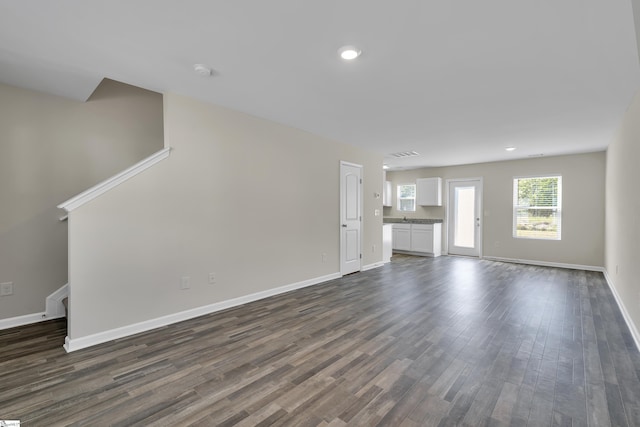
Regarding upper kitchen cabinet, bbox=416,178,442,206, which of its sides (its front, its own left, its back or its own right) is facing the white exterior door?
left

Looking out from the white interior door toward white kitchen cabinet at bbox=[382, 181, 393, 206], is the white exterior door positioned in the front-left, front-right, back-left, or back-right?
front-right

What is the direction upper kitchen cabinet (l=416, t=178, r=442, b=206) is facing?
toward the camera

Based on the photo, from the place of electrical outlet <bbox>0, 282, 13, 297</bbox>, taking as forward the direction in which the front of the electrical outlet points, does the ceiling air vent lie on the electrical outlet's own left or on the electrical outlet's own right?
on the electrical outlet's own left

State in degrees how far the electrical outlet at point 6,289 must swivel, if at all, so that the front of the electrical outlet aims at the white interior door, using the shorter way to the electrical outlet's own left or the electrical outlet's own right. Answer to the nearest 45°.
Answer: approximately 90° to the electrical outlet's own left

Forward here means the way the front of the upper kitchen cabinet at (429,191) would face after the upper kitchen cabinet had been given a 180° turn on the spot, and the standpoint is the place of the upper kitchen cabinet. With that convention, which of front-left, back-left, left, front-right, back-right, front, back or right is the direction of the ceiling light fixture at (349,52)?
back

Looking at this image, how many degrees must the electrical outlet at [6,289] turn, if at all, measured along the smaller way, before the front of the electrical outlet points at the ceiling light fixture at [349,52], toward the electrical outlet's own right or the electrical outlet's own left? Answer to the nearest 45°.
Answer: approximately 45° to the electrical outlet's own left

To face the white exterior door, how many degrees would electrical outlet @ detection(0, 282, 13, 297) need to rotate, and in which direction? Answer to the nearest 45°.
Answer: approximately 90° to its left

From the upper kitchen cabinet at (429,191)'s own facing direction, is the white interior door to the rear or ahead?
ahead

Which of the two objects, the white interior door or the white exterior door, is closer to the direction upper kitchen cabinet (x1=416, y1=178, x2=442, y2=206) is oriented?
the white interior door

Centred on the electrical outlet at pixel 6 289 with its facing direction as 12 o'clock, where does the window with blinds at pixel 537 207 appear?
The window with blinds is roughly at 10 o'clock from the electrical outlet.

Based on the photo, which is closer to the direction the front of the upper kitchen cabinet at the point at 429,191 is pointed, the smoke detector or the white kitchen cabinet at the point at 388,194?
the smoke detector

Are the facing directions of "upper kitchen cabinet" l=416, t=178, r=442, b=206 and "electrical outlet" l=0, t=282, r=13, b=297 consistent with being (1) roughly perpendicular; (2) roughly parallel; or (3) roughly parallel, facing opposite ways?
roughly perpendicular
